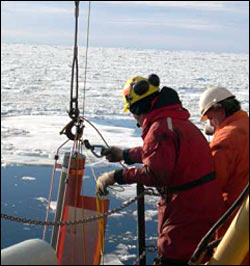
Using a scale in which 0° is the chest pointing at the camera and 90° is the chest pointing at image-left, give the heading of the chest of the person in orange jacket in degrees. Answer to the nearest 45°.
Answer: approximately 90°
